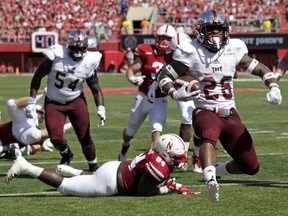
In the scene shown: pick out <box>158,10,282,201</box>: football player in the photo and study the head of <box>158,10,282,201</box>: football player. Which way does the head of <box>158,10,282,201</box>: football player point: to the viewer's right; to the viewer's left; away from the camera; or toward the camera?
toward the camera

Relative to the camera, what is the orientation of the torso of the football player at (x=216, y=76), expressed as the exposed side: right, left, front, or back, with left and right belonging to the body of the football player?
front

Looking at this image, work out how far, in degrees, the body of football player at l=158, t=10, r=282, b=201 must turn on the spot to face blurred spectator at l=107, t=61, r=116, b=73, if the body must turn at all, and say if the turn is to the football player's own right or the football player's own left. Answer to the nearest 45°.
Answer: approximately 180°

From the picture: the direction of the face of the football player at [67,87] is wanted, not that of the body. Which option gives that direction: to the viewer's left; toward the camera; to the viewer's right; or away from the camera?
toward the camera

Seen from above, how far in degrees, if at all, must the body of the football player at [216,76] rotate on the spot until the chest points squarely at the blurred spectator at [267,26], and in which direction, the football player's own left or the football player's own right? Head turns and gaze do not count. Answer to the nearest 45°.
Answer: approximately 180°

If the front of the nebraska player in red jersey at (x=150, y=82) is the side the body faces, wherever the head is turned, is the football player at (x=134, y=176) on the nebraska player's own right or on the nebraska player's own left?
on the nebraska player's own right

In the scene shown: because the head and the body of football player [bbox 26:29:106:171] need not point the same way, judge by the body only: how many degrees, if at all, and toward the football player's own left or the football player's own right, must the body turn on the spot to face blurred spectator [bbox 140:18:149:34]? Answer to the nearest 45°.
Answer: approximately 180°

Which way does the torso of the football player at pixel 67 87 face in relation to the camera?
toward the camera

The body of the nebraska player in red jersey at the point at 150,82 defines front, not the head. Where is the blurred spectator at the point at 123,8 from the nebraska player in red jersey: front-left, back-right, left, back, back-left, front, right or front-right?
back-left

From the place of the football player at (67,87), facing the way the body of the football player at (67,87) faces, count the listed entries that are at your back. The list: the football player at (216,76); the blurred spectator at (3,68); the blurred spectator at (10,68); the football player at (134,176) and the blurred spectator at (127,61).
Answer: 3

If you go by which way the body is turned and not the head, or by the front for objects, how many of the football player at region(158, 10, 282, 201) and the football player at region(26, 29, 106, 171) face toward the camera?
2

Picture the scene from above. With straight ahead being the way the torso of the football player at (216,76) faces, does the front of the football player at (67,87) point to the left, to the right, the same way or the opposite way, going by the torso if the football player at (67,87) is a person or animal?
the same way

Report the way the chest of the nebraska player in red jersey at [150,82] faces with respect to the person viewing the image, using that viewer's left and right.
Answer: facing the viewer and to the right of the viewer

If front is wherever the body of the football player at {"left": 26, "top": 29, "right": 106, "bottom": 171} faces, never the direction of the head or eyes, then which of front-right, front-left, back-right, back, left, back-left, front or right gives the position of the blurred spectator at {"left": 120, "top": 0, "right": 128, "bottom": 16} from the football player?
back
